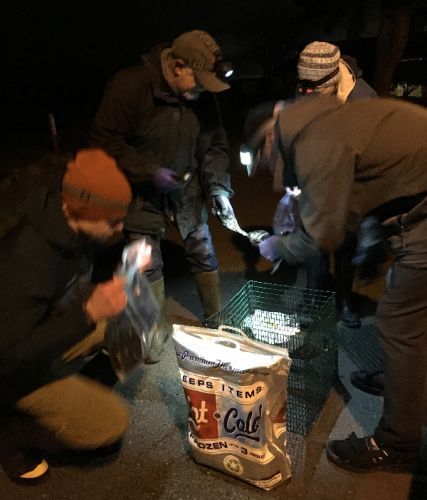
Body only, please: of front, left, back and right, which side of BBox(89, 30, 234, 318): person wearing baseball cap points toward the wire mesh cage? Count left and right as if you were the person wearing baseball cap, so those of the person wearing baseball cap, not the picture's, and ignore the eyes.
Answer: front

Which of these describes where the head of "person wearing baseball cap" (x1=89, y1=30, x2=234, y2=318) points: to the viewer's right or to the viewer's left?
to the viewer's right

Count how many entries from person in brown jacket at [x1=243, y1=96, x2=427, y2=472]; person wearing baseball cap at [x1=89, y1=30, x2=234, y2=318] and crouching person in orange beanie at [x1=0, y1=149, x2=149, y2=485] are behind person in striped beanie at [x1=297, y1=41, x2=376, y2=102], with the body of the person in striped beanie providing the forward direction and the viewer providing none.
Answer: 0

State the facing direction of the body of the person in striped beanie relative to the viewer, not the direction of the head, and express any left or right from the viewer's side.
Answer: facing the viewer and to the left of the viewer

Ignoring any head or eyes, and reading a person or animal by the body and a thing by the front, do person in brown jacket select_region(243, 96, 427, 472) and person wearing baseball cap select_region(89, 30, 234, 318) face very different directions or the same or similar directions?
very different directions

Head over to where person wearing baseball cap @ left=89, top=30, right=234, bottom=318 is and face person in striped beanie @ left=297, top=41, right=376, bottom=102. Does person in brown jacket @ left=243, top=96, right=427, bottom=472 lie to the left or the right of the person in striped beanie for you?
right

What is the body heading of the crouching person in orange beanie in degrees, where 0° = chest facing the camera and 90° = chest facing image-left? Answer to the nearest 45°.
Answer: approximately 270°

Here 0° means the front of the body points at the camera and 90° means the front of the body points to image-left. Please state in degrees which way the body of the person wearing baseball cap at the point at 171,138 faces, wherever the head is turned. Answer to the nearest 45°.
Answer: approximately 315°

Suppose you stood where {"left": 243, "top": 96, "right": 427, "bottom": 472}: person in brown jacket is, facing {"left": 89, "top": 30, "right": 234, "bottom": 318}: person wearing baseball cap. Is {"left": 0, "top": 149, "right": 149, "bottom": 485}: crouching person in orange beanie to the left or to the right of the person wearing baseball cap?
left

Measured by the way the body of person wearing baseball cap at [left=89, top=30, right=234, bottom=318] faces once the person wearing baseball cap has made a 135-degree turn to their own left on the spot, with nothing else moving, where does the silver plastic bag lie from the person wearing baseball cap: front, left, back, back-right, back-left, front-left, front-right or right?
back

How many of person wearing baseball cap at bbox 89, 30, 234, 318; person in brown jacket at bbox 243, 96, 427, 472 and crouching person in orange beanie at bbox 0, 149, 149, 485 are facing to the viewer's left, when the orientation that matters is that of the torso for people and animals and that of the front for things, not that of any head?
1

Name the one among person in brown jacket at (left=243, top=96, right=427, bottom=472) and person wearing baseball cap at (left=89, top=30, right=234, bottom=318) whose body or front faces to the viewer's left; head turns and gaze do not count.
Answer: the person in brown jacket

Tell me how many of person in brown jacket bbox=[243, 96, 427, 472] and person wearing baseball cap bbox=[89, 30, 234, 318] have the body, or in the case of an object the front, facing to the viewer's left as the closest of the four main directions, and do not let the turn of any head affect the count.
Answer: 1

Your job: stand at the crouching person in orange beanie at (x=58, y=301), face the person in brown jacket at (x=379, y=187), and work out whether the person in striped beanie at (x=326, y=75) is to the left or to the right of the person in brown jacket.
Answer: left

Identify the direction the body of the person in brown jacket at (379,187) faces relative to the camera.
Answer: to the viewer's left

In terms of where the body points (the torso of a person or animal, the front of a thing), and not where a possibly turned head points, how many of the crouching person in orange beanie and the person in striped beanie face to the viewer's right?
1
